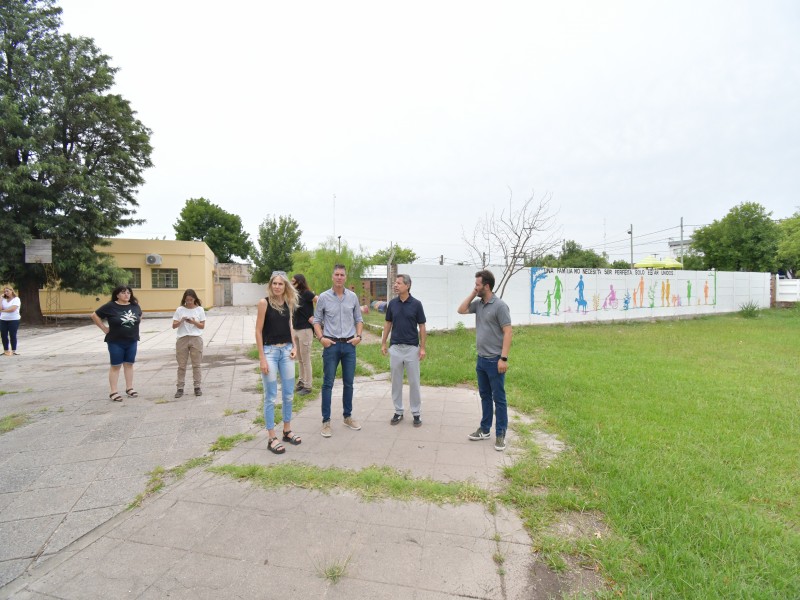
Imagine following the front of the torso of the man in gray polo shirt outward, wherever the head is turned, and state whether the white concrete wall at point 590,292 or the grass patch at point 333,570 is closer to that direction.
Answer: the grass patch

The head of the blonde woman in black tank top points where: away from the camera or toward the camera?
toward the camera

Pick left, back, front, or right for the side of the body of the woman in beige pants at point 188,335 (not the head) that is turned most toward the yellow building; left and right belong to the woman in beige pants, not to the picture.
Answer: back

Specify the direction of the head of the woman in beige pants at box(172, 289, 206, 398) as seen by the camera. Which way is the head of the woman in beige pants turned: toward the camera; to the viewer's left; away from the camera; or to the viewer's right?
toward the camera

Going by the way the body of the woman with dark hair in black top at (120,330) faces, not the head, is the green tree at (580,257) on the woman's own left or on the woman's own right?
on the woman's own left

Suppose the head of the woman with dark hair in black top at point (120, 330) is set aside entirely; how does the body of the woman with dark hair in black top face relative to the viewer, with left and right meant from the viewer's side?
facing the viewer and to the right of the viewer

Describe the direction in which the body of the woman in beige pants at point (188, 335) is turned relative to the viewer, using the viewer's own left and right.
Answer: facing the viewer

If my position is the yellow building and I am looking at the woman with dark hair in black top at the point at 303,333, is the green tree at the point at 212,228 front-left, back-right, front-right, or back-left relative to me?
back-left

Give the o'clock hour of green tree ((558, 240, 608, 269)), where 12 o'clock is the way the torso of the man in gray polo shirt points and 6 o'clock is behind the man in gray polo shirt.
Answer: The green tree is roughly at 5 o'clock from the man in gray polo shirt.

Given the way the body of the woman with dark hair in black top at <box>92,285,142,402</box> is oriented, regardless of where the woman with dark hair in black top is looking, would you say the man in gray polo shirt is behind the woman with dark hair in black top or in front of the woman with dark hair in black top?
in front

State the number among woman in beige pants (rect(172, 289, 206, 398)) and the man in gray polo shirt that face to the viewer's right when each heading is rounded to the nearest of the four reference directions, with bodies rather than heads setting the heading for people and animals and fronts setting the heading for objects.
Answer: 0

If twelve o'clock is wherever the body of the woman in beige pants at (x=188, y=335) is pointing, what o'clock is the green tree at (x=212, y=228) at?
The green tree is roughly at 6 o'clock from the woman in beige pants.

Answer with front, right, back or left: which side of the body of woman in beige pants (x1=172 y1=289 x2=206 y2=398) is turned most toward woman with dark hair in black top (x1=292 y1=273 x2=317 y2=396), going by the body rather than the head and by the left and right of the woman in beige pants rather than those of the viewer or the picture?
left

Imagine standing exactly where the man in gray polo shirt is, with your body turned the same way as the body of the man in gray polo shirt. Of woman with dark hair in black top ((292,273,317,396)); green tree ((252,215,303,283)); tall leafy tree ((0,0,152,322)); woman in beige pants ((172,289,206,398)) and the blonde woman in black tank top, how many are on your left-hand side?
0

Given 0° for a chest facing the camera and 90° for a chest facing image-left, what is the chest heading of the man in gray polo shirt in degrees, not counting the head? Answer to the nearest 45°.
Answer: approximately 45°

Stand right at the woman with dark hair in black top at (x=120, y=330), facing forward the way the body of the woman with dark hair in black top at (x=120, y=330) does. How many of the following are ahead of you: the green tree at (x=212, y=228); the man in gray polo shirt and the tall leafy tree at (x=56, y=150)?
1
